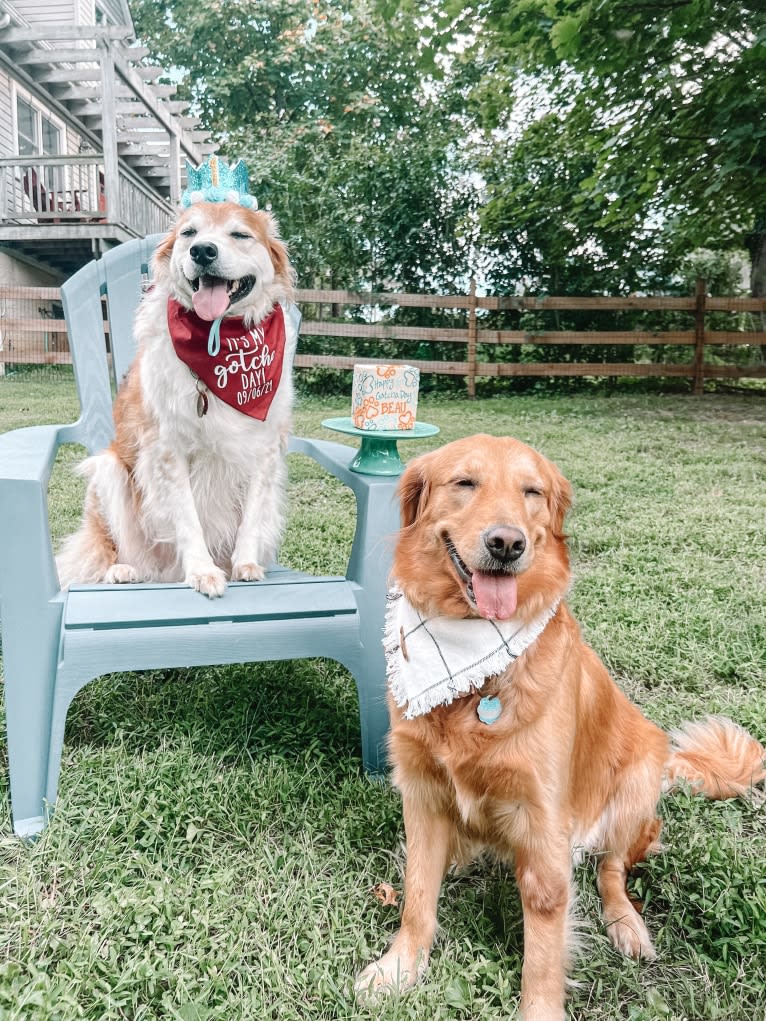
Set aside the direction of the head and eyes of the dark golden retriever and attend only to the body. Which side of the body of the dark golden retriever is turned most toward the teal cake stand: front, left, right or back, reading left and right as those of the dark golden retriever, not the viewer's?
right

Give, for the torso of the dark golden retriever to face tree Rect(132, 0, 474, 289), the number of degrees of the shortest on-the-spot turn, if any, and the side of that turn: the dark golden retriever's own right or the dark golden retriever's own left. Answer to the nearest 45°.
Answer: approximately 135° to the dark golden retriever's own right

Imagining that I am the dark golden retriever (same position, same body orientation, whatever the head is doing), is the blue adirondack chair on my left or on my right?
on my right

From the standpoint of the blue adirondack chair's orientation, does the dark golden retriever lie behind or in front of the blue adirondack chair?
in front

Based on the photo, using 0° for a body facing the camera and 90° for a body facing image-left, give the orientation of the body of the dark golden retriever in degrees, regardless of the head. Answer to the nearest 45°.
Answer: approximately 45°

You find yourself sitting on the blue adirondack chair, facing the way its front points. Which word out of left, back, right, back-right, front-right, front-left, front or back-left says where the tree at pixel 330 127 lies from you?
back-left

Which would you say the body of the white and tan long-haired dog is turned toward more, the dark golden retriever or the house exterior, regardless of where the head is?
the dark golden retriever

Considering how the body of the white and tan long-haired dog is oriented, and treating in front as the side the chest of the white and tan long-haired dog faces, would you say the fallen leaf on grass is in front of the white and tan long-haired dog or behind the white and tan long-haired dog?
in front

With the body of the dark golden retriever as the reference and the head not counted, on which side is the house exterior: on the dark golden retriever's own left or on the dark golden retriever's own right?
on the dark golden retriever's own right

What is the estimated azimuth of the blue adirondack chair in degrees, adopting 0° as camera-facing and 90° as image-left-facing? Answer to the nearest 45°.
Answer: approximately 315°

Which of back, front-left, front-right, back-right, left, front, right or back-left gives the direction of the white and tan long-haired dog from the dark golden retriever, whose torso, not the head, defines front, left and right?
right

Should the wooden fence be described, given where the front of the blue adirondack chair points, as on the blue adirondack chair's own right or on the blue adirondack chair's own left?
on the blue adirondack chair's own left
